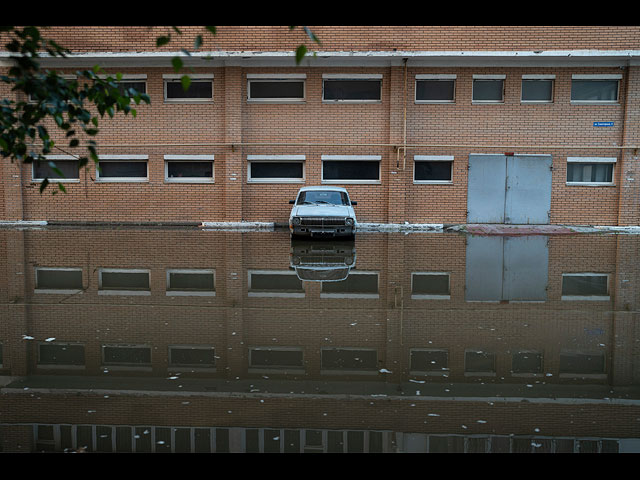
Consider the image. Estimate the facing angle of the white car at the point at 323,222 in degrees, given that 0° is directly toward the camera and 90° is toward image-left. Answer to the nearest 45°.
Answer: approximately 0°

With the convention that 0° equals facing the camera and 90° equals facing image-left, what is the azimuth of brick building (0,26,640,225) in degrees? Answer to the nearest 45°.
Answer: approximately 0°

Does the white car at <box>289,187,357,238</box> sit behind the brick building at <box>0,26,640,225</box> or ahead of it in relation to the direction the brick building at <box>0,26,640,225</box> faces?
ahead

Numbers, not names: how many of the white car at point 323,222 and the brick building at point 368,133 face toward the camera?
2
